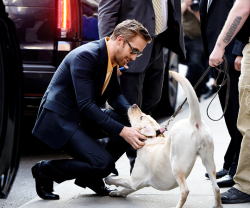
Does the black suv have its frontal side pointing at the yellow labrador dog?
no

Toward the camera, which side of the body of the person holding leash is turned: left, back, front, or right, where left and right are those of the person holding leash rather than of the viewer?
left

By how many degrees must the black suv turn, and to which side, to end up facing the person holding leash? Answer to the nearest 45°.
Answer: approximately 90° to its right

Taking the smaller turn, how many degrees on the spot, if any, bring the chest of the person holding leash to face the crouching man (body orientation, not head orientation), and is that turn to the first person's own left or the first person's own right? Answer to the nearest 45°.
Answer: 0° — they already face them

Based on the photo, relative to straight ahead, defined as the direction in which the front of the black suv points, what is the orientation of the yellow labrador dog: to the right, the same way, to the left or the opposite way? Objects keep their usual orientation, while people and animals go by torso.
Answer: to the left

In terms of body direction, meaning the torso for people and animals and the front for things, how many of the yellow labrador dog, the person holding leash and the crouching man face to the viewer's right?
1

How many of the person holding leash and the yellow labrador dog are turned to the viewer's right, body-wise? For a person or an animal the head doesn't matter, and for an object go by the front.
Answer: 0

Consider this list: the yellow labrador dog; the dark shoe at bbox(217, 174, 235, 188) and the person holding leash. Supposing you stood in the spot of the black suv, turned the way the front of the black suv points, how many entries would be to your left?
0

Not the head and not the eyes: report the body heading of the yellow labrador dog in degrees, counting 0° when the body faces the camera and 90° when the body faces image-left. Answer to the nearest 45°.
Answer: approximately 135°

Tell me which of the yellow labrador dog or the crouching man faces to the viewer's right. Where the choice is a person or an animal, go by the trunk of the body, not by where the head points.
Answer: the crouching man

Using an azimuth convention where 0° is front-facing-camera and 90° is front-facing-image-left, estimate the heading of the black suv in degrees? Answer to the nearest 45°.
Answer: approximately 225°

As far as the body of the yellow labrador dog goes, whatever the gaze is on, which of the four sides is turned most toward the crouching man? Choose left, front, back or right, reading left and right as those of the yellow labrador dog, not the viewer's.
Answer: front

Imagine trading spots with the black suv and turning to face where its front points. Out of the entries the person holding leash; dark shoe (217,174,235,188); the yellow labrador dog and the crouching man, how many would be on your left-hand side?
0

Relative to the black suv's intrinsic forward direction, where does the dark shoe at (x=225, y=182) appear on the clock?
The dark shoe is roughly at 3 o'clock from the black suv.
